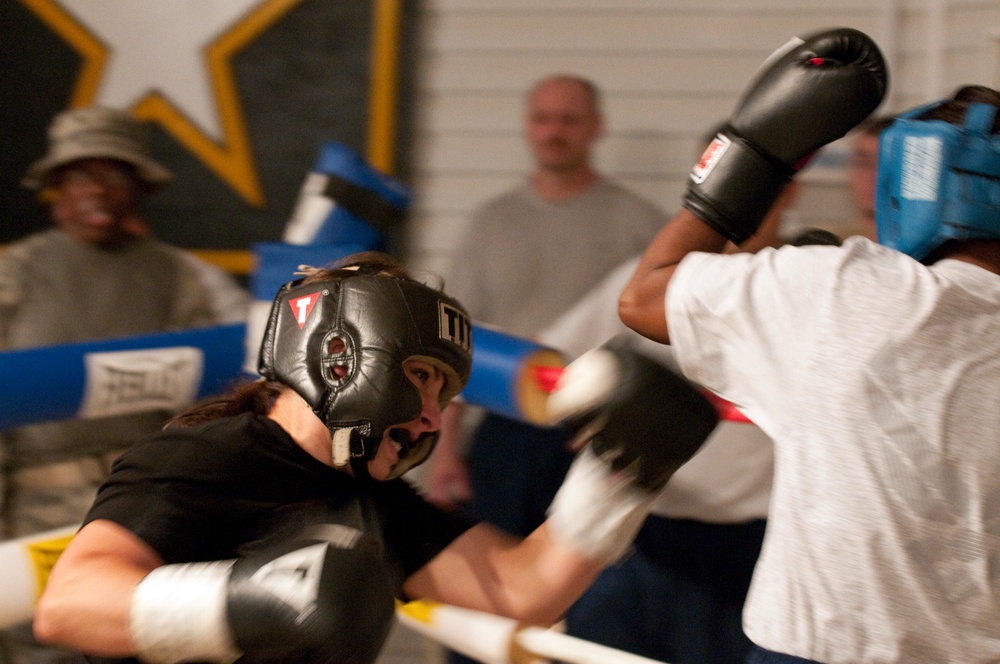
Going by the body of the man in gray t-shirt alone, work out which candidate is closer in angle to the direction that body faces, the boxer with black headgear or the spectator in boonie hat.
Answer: the boxer with black headgear

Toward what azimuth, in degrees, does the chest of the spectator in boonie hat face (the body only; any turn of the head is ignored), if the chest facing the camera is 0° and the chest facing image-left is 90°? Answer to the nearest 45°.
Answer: approximately 0°

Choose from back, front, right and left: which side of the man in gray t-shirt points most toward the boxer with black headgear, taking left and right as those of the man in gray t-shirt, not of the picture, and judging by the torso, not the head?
front

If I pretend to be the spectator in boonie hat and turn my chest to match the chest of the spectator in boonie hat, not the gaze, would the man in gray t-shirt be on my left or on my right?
on my left

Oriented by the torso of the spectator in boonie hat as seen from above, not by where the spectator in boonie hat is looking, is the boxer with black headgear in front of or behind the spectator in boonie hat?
in front

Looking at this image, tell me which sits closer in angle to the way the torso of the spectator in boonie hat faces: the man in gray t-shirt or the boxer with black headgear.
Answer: the boxer with black headgear

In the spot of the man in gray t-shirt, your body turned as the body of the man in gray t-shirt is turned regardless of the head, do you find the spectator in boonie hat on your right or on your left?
on your right

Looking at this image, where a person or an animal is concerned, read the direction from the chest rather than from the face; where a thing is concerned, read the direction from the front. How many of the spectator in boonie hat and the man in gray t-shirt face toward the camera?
2

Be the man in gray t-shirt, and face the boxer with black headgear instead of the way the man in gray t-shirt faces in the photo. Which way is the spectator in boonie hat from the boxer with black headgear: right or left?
right

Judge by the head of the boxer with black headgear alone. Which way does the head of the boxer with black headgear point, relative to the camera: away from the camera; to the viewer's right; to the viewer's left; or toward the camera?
to the viewer's right

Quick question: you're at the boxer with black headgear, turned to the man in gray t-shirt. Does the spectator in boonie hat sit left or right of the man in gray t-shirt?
left
